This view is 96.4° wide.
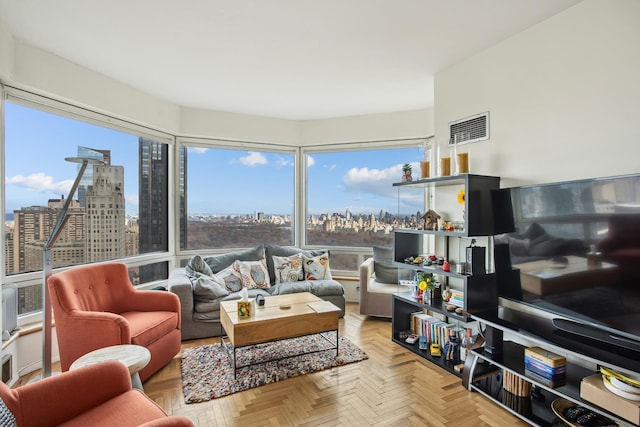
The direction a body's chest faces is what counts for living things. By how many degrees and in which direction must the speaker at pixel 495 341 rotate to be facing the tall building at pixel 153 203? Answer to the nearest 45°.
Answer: approximately 45° to its right

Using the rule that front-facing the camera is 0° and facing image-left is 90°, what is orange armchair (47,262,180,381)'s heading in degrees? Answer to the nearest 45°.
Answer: approximately 315°

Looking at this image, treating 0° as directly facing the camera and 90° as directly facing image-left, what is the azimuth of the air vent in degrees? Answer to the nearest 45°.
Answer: approximately 45°

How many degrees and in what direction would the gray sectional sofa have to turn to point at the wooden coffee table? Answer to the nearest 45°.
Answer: approximately 45° to its left

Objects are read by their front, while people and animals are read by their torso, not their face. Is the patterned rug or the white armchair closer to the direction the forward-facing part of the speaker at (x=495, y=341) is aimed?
the patterned rug

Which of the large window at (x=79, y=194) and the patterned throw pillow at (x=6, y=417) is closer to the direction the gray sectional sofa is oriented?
the patterned throw pillow
